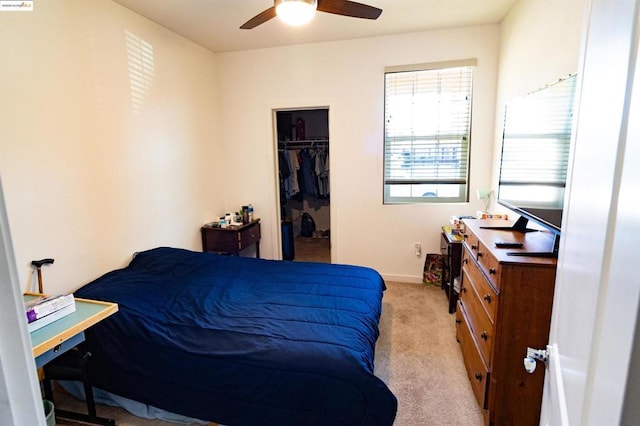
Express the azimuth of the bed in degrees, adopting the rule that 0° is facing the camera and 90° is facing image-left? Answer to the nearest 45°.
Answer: approximately 270°

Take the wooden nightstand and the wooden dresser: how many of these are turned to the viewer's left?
1

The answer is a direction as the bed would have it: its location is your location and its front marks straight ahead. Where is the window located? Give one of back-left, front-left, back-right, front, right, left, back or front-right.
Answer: front-left

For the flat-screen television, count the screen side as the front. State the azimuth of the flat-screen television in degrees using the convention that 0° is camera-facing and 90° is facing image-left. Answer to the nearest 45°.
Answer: approximately 45°

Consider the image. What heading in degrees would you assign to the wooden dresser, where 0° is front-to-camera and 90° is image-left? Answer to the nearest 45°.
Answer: approximately 90°

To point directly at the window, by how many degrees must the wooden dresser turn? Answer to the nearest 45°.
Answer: approximately 45° to its right

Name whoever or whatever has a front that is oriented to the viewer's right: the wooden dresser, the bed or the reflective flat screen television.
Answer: the bed

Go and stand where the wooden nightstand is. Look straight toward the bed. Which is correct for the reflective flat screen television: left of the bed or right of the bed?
left
